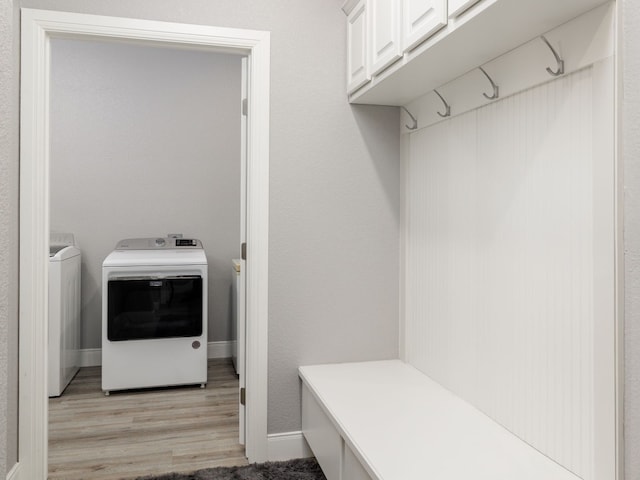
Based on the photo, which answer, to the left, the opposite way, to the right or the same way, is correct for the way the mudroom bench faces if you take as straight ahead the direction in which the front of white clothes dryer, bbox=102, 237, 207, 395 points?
to the right

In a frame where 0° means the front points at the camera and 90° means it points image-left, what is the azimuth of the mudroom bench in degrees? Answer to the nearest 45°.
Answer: approximately 45°

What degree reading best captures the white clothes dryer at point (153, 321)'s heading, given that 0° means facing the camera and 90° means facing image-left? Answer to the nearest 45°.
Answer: approximately 0°

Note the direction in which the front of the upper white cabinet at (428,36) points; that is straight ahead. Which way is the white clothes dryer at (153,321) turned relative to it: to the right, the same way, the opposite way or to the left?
to the left

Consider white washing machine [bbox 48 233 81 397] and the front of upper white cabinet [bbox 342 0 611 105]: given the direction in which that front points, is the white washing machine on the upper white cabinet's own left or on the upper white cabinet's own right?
on the upper white cabinet's own right
